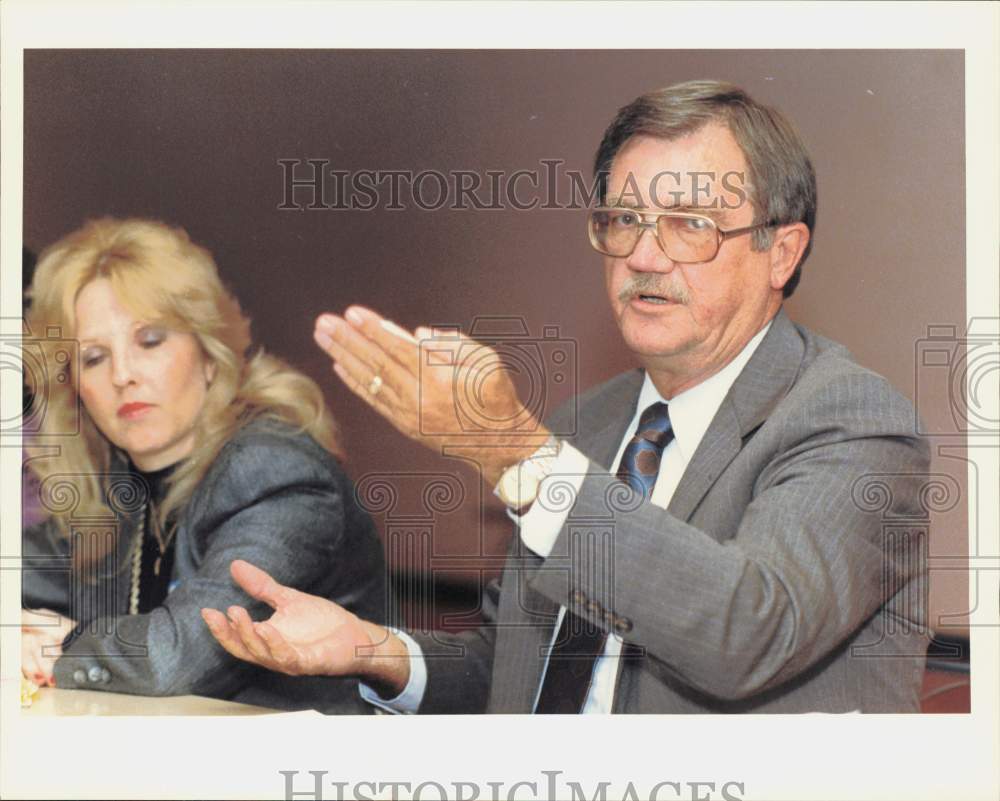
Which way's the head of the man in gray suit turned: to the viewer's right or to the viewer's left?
to the viewer's left

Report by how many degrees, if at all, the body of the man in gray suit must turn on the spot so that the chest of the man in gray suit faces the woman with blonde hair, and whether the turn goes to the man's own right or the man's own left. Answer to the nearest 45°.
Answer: approximately 45° to the man's own right

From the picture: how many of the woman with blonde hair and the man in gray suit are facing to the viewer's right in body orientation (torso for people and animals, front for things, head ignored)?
0

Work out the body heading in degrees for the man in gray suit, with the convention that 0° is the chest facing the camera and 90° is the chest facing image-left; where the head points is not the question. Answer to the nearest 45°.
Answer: approximately 45°
